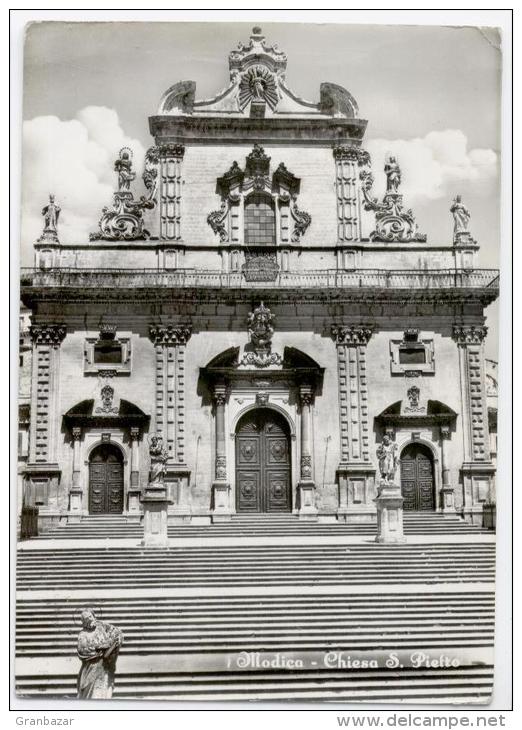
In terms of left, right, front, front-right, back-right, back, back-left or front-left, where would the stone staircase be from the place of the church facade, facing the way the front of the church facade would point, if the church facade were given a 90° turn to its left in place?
right

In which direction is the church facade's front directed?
toward the camera

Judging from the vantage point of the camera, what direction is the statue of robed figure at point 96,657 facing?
facing the viewer and to the right of the viewer

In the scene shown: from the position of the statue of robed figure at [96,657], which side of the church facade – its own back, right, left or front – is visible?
front

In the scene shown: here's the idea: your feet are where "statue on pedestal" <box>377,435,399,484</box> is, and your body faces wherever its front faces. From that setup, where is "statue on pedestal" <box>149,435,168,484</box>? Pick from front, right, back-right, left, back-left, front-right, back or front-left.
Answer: right

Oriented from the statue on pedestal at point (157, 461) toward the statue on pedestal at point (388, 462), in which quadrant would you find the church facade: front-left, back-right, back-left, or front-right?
front-left

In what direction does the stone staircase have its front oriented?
toward the camera
